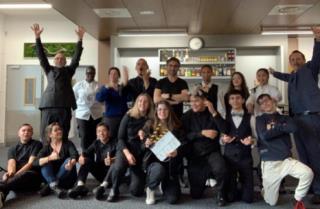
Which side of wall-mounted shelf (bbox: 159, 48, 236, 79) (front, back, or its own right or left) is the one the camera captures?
front

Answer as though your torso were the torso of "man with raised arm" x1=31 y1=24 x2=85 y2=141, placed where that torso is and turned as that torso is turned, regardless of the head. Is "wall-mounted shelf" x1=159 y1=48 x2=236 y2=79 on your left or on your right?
on your left

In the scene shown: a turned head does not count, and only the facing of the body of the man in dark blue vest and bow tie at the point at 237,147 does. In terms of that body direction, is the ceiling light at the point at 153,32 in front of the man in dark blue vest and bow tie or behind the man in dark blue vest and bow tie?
behind

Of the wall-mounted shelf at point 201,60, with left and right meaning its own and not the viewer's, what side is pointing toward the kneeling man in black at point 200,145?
front

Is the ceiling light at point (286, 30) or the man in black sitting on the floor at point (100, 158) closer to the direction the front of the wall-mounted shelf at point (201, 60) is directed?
the man in black sitting on the floor

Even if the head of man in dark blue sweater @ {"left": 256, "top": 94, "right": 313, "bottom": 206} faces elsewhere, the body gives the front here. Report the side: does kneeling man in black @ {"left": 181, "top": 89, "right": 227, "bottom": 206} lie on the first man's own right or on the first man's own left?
on the first man's own right

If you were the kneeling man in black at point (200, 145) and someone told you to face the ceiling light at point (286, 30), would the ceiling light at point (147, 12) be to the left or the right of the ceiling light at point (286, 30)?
left

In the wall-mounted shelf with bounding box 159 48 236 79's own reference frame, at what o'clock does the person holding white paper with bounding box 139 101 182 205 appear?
The person holding white paper is roughly at 12 o'clock from the wall-mounted shelf.

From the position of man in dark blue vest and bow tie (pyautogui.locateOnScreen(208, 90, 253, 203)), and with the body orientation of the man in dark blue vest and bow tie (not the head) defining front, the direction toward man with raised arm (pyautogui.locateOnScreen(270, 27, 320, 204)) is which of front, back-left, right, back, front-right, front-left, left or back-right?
left
